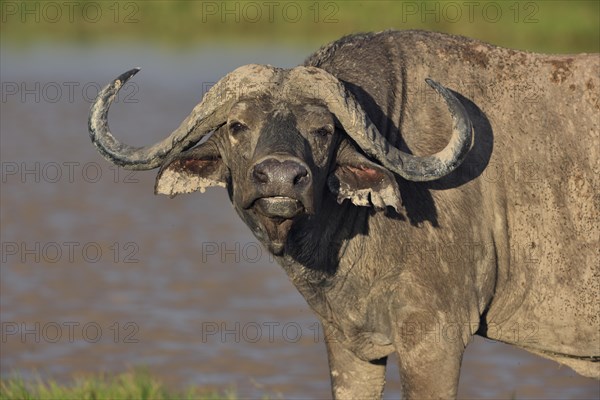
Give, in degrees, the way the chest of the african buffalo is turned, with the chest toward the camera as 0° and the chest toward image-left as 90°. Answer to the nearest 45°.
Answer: approximately 45°
